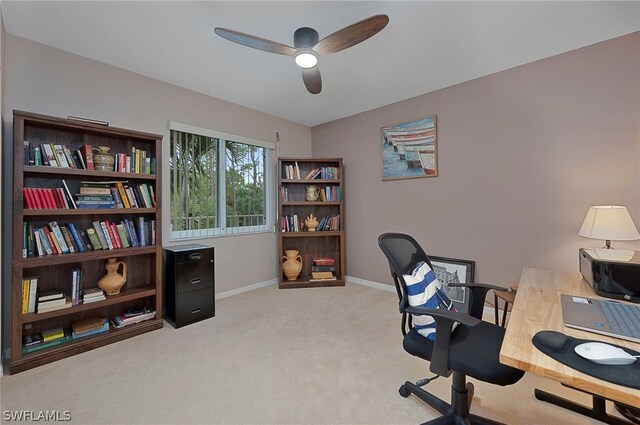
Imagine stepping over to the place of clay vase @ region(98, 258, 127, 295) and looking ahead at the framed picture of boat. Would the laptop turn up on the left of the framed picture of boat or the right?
right

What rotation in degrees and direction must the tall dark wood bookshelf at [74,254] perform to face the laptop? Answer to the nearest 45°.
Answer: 0° — it already faces it

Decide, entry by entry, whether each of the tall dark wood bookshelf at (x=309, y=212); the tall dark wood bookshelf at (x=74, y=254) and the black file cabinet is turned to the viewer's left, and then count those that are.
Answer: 0

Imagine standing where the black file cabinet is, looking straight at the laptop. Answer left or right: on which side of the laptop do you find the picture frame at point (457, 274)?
left

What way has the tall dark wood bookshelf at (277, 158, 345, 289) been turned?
toward the camera

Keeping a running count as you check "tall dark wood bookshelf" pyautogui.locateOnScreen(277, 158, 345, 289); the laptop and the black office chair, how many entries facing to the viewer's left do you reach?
1

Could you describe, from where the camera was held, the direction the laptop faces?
facing to the left of the viewer

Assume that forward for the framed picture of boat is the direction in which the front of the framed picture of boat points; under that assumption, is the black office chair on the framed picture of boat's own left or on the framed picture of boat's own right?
on the framed picture of boat's own left

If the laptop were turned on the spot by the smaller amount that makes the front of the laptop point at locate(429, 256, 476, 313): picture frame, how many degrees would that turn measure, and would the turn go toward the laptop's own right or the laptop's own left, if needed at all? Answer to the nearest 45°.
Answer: approximately 45° to the laptop's own right

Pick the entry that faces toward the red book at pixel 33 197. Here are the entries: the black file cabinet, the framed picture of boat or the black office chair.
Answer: the framed picture of boat

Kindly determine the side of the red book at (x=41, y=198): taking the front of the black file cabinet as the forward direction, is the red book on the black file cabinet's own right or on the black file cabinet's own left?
on the black file cabinet's own right
